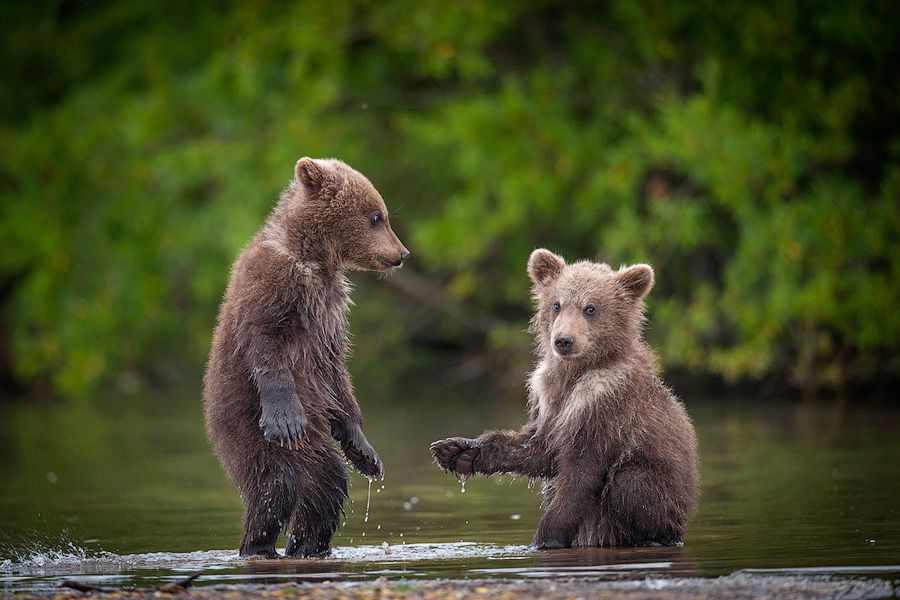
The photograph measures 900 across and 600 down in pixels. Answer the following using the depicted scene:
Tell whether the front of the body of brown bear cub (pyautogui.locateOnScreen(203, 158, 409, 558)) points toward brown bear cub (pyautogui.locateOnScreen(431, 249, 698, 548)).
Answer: yes

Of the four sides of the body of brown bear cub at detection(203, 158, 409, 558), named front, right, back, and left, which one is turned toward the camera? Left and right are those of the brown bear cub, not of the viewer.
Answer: right
